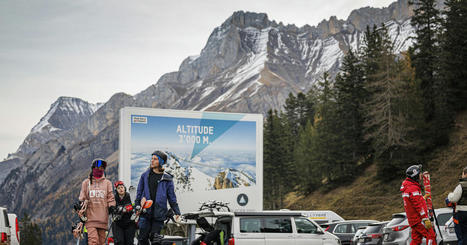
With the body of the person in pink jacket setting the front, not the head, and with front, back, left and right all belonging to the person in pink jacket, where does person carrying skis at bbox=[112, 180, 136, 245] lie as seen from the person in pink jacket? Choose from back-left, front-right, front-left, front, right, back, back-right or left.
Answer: back-left

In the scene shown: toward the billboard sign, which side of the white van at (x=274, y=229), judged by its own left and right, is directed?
left

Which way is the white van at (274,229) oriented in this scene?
to the viewer's right

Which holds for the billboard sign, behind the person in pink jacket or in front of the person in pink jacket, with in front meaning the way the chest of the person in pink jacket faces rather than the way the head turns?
behind

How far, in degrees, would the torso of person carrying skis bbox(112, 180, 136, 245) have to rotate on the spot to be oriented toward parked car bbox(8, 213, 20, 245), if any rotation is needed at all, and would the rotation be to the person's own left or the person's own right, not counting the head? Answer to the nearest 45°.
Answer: approximately 135° to the person's own right

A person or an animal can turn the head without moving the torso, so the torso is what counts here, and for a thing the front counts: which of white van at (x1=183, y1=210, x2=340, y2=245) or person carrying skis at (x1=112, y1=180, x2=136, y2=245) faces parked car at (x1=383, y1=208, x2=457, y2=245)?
the white van

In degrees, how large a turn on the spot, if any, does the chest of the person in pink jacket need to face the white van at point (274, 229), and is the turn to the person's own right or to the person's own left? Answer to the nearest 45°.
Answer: approximately 135° to the person's own left

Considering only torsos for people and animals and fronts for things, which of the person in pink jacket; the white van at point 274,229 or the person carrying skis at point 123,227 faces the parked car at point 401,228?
the white van

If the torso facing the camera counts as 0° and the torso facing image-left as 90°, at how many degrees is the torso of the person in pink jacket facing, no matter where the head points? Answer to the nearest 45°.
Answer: approximately 0°
